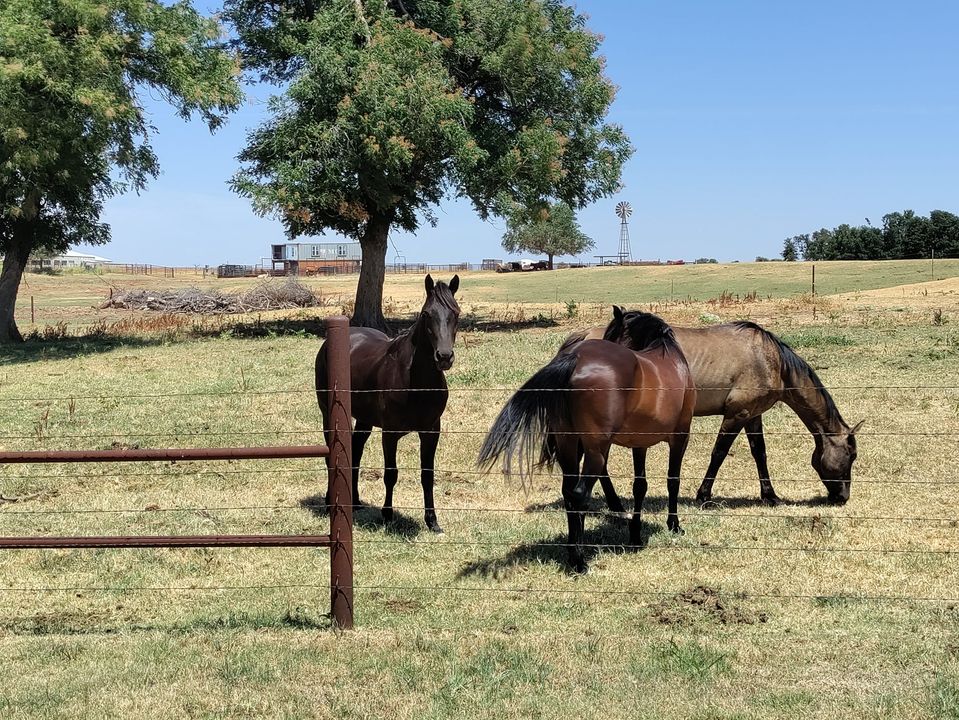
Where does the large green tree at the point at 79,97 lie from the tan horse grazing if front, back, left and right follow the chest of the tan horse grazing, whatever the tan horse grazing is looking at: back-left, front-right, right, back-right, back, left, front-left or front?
back-left

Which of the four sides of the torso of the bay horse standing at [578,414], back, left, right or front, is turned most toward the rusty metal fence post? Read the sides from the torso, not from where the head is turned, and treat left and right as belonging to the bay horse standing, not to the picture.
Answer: back

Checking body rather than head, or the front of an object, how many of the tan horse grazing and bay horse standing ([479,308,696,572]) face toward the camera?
0

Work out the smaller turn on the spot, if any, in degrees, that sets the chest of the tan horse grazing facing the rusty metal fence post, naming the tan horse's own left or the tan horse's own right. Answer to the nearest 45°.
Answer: approximately 135° to the tan horse's own right

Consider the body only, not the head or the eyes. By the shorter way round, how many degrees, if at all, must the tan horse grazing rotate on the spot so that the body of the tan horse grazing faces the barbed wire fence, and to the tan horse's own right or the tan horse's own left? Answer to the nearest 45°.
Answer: approximately 135° to the tan horse's own right

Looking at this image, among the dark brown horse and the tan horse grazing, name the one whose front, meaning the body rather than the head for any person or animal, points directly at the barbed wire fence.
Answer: the dark brown horse

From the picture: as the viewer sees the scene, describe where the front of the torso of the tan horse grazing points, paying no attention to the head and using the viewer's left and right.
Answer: facing to the right of the viewer

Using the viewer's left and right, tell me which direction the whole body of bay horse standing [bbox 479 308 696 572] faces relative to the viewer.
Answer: facing away from the viewer and to the right of the viewer

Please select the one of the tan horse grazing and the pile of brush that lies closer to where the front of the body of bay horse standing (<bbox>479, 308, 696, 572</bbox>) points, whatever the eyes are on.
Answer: the tan horse grazing

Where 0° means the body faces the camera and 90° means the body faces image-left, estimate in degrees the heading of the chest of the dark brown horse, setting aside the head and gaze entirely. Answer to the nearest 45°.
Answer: approximately 315°

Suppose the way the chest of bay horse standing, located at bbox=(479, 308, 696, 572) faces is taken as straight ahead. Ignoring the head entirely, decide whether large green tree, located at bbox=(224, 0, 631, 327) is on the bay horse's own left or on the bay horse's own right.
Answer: on the bay horse's own left

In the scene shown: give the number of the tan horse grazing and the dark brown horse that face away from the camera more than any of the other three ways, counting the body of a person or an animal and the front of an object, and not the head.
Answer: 0
